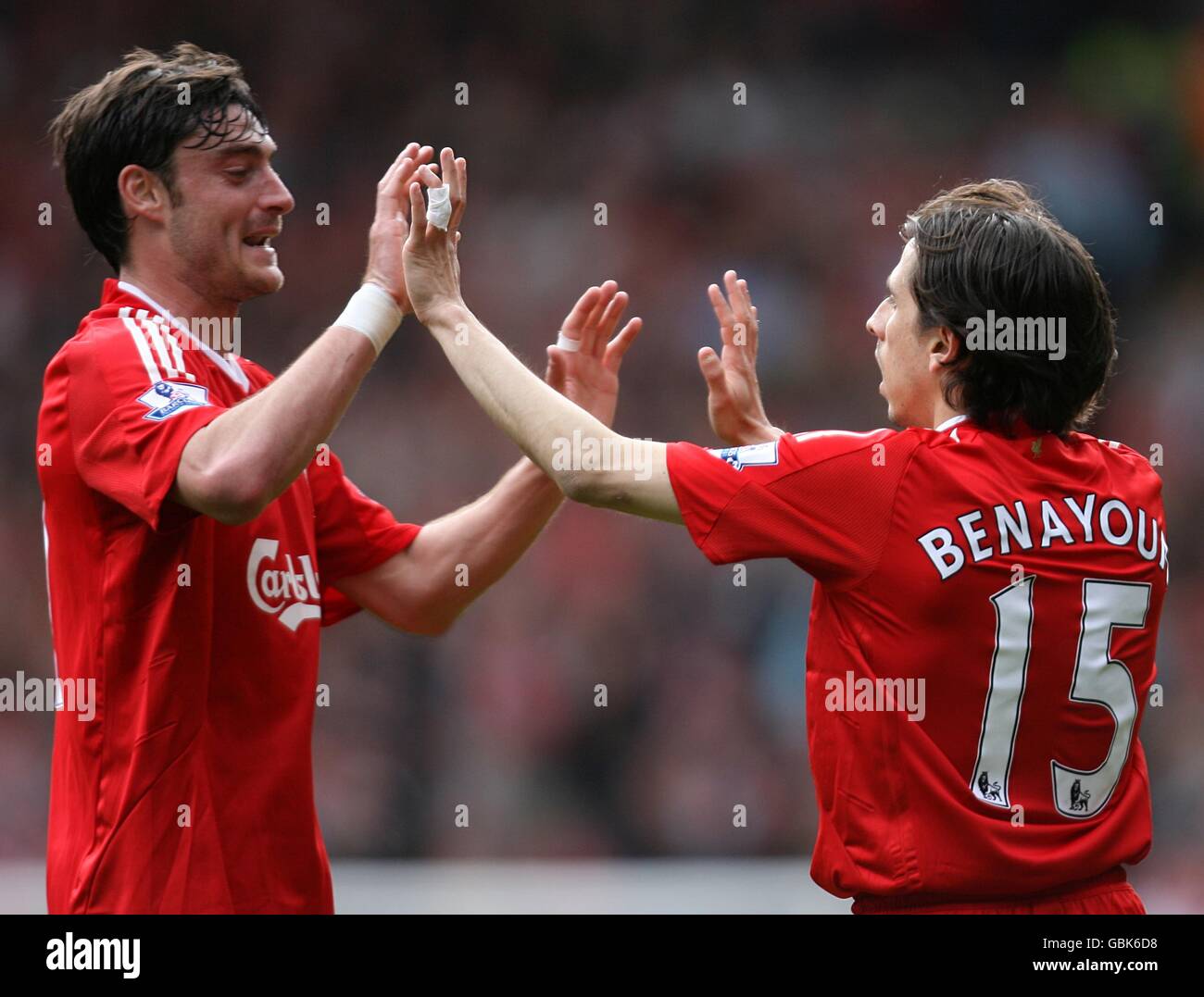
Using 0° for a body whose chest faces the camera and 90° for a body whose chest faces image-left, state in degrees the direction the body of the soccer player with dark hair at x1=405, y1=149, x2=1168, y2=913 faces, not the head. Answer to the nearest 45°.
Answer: approximately 135°

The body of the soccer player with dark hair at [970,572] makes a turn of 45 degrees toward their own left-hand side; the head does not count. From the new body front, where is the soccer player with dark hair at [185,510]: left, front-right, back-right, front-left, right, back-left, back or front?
front

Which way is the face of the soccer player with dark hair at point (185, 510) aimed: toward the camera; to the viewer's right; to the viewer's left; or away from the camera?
to the viewer's right

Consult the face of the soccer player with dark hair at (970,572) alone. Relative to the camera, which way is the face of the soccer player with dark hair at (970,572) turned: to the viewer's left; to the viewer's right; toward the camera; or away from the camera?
to the viewer's left
